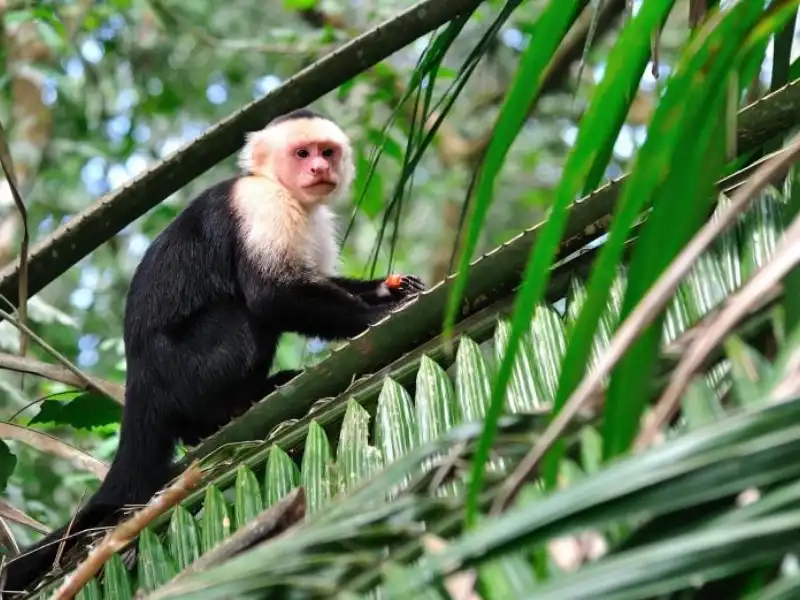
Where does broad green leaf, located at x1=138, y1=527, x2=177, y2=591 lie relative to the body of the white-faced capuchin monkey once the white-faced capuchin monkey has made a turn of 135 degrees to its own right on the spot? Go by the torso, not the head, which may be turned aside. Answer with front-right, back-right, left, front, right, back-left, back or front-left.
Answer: front-left

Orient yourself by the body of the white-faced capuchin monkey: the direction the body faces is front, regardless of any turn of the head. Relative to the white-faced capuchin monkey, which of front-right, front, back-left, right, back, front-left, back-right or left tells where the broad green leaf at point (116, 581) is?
right

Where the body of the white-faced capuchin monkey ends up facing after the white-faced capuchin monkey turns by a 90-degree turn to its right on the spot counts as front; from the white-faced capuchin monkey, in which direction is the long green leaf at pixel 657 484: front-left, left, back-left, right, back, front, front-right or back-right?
front

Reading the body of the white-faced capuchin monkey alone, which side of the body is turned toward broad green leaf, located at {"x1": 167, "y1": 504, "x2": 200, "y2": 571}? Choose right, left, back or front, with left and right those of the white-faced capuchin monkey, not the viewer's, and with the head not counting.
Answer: right

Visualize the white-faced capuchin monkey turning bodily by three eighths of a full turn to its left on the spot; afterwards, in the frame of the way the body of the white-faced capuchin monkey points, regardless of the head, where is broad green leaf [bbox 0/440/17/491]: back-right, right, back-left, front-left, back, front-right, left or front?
left

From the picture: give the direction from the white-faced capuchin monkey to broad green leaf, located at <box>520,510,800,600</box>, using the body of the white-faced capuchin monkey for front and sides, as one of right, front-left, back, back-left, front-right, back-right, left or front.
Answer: right

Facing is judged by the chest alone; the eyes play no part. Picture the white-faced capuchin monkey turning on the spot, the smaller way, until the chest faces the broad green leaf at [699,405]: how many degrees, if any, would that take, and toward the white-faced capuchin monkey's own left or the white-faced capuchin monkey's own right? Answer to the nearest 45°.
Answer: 0° — it already faces it

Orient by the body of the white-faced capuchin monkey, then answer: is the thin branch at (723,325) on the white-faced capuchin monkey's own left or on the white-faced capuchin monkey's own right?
on the white-faced capuchin monkey's own right

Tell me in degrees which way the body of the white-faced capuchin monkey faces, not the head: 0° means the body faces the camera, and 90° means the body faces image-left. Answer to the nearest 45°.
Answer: approximately 270°
